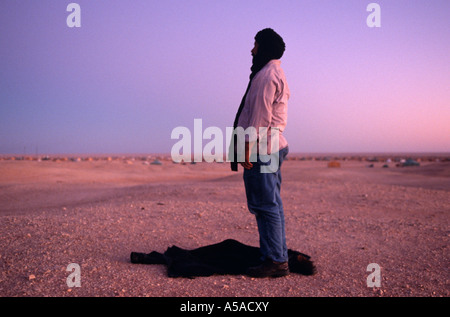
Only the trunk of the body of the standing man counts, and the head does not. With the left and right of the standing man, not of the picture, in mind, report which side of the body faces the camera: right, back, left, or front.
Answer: left
